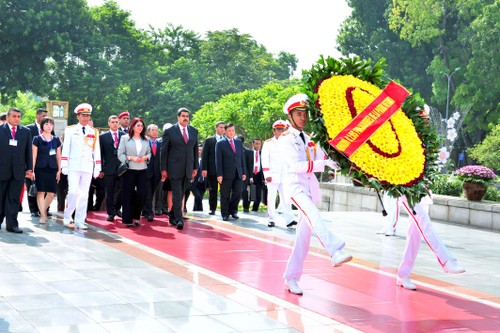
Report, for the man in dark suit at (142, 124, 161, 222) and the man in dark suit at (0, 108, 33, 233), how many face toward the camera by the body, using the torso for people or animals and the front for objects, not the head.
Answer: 2

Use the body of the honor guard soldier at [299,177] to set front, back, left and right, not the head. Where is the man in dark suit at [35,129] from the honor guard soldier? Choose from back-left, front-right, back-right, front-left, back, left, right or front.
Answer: back

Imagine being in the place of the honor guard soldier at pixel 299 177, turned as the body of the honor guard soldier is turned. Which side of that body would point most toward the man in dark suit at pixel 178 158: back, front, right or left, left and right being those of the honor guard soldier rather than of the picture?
back

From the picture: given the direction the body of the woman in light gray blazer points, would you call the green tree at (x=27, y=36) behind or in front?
behind

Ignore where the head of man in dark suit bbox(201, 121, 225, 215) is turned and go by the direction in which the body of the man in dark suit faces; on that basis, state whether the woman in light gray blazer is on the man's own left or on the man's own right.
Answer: on the man's own right

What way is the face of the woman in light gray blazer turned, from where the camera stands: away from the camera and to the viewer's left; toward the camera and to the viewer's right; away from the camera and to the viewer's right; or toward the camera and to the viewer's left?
toward the camera and to the viewer's right

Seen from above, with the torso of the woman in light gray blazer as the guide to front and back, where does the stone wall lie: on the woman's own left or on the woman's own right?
on the woman's own left

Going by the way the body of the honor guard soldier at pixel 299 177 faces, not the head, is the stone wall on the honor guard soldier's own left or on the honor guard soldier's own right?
on the honor guard soldier's own left
